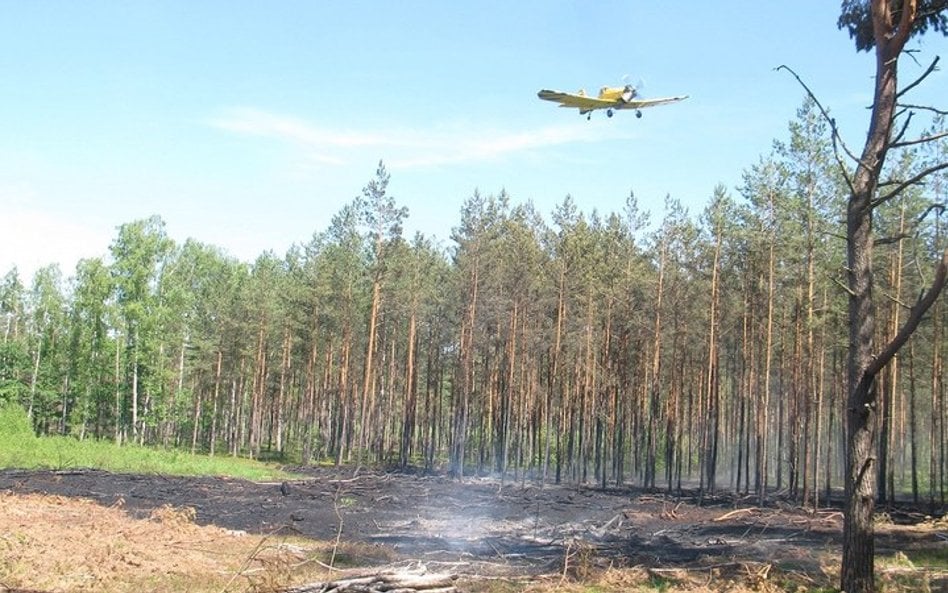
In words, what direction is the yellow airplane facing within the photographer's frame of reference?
facing the viewer and to the right of the viewer
